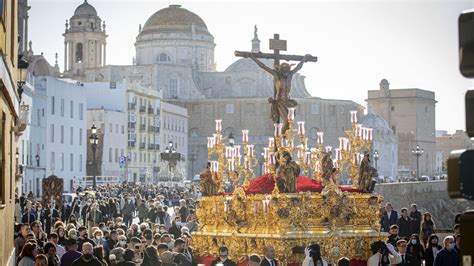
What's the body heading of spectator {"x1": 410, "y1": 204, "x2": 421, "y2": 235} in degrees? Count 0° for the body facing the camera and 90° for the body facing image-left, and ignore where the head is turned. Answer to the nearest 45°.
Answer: approximately 45°

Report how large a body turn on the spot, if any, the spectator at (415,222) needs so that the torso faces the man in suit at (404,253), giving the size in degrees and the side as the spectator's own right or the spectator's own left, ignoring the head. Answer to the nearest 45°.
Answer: approximately 45° to the spectator's own left

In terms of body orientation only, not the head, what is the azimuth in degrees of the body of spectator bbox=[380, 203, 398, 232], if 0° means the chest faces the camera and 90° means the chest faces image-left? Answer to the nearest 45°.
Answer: approximately 45°

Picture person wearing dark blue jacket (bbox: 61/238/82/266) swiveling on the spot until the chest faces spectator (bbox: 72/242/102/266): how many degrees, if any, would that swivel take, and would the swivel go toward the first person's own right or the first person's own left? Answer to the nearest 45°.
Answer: approximately 90° to the first person's own right

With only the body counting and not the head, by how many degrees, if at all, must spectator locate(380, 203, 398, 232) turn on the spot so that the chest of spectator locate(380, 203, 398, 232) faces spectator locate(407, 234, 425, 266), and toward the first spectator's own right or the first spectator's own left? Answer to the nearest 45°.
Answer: approximately 45° to the first spectator's own left
